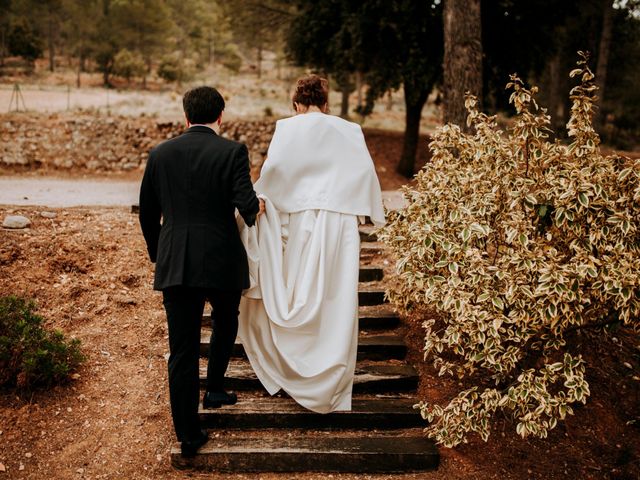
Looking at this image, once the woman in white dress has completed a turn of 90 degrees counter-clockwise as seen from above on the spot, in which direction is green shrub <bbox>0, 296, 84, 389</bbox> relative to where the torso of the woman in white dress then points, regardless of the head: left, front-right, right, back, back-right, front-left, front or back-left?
front

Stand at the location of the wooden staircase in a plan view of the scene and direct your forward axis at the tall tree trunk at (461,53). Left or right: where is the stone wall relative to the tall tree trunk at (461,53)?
left

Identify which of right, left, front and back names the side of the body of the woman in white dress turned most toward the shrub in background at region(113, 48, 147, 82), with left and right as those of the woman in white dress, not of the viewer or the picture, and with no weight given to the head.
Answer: front

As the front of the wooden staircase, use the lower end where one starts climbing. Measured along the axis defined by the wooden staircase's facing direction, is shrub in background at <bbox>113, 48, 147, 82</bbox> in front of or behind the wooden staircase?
behind

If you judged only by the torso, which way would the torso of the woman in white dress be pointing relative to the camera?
away from the camera

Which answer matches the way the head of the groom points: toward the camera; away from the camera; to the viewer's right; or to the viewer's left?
away from the camera

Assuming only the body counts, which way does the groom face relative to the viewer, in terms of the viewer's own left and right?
facing away from the viewer

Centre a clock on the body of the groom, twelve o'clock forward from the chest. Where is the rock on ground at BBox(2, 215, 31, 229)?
The rock on ground is roughly at 11 o'clock from the groom.

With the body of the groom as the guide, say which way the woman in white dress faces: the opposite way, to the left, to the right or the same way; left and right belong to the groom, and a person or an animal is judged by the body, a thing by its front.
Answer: the same way

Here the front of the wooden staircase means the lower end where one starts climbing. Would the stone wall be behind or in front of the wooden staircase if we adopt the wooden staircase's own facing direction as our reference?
behind

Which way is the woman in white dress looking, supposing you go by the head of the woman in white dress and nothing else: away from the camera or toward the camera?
away from the camera

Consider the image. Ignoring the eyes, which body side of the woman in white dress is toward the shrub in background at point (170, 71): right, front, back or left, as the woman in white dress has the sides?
front

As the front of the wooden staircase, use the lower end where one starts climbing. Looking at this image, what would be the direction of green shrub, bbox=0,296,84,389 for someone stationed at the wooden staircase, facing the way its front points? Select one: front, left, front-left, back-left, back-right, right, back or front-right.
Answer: right

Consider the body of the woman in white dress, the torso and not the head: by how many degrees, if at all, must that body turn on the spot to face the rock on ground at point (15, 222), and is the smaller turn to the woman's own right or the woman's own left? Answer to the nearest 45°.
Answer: approximately 45° to the woman's own left

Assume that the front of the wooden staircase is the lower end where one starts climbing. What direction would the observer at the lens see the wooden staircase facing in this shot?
facing the viewer

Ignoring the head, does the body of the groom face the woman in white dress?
no

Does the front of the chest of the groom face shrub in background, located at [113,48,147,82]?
yes
